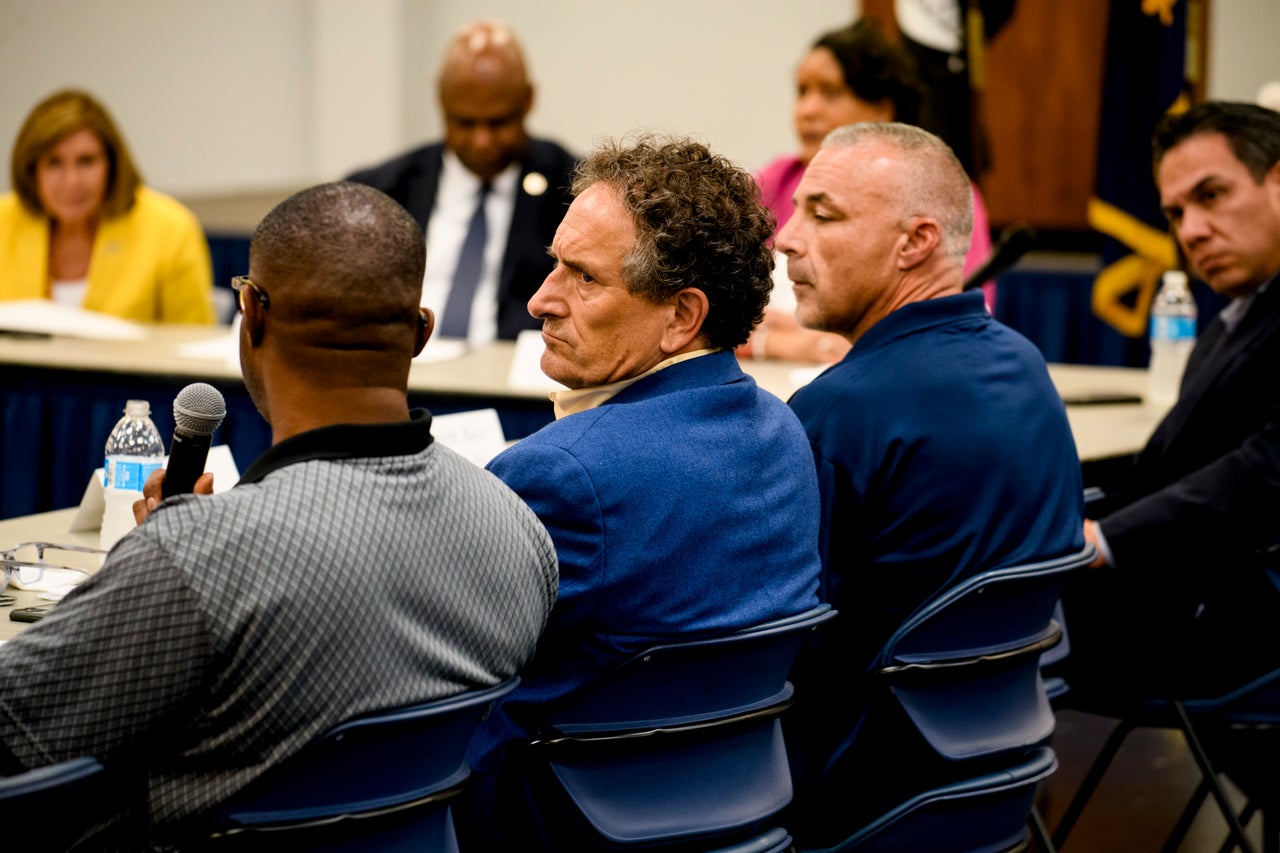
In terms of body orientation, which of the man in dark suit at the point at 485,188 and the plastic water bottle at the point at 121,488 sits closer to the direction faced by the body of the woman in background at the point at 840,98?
the plastic water bottle

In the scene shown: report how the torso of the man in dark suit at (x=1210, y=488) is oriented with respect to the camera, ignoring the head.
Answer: to the viewer's left

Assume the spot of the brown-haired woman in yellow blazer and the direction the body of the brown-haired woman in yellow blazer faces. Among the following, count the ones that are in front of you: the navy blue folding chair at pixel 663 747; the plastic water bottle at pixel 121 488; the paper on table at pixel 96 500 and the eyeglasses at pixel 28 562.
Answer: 4

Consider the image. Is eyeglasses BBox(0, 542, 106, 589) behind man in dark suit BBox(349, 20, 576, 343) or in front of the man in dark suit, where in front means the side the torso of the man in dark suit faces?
in front

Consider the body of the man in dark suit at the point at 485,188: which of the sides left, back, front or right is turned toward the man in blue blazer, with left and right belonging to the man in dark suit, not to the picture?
front

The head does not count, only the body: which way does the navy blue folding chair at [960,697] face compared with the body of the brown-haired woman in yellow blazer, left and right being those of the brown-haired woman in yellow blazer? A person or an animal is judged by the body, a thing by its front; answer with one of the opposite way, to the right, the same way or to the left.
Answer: the opposite way

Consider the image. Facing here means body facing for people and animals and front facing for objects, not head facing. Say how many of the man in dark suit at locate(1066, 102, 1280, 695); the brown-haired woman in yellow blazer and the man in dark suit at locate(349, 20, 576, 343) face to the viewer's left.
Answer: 1

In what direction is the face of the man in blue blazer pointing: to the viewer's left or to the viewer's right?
to the viewer's left

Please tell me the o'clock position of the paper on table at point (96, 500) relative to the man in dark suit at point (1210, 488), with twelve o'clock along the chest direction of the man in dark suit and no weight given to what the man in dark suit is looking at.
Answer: The paper on table is roughly at 11 o'clock from the man in dark suit.

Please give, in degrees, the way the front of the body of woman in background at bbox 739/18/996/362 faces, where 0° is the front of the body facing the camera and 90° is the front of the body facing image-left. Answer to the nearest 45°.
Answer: approximately 45°

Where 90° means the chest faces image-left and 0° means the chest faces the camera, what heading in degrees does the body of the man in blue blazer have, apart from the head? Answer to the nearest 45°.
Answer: approximately 135°

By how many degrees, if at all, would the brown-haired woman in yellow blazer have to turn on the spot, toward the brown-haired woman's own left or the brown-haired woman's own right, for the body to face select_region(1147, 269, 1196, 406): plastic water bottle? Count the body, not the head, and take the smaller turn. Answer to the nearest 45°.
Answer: approximately 45° to the brown-haired woman's own left

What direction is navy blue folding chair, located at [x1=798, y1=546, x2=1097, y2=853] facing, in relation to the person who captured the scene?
facing away from the viewer and to the left of the viewer

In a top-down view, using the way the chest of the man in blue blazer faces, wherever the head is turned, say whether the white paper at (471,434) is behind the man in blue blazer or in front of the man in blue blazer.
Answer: in front

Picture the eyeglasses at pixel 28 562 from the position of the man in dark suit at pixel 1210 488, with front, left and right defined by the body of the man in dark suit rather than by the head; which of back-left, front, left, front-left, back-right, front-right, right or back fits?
front-left

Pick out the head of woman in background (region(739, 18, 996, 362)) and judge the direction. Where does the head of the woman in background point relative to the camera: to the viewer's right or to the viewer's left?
to the viewer's left

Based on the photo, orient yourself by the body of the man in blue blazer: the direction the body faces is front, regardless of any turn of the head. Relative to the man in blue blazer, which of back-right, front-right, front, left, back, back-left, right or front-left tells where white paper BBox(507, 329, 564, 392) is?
front-right
